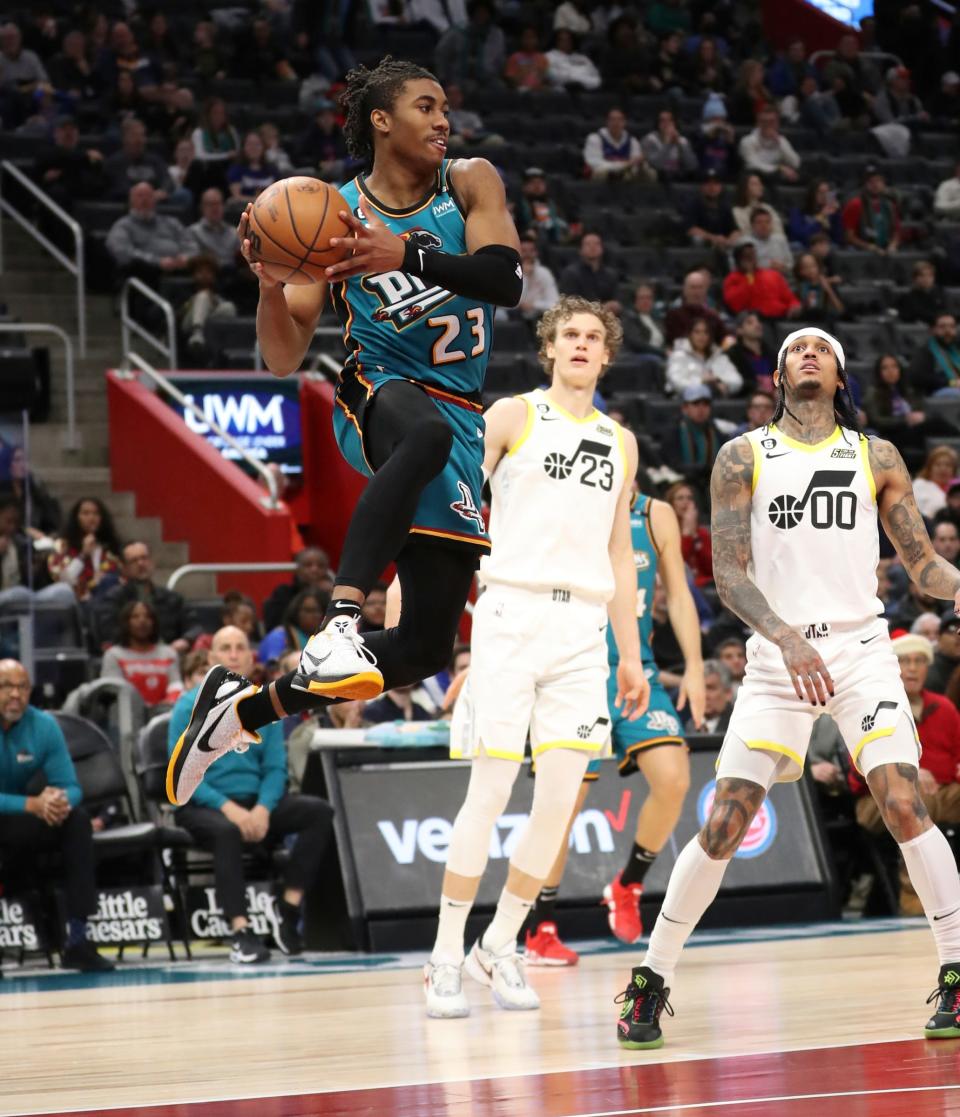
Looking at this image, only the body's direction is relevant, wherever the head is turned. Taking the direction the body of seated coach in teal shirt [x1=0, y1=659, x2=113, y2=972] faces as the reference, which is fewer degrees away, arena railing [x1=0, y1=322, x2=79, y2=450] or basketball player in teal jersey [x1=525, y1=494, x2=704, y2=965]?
the basketball player in teal jersey

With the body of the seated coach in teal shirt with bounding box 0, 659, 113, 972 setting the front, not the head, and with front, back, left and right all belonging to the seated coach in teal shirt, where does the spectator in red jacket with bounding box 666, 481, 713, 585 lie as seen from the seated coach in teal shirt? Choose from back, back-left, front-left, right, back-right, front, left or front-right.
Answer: left

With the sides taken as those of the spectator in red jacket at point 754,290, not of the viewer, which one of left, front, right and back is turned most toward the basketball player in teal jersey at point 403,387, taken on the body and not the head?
front

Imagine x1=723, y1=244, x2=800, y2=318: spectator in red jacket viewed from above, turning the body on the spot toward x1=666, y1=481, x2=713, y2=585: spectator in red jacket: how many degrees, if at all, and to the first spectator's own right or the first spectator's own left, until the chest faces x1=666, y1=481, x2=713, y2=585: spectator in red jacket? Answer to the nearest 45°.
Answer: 0° — they already face them

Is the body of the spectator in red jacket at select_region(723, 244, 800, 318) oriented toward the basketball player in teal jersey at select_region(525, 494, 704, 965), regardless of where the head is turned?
yes

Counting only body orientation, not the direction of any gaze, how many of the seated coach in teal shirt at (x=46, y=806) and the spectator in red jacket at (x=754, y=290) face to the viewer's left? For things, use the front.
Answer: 0

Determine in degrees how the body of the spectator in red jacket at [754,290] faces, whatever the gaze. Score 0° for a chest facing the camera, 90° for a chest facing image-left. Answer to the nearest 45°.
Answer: approximately 0°

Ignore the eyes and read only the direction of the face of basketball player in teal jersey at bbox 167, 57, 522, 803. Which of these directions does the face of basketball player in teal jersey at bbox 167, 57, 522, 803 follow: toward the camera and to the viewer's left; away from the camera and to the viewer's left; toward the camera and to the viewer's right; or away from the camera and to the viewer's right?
toward the camera and to the viewer's right

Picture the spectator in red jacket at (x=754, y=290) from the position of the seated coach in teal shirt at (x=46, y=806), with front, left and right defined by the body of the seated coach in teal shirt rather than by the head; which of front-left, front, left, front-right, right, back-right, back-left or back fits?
left

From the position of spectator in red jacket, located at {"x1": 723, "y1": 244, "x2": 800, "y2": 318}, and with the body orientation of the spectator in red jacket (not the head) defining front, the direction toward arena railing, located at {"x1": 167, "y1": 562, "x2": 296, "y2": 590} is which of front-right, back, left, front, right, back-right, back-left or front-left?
front-right

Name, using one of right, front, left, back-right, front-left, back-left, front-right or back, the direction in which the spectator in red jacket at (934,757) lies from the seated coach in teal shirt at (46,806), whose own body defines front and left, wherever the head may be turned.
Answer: front-left

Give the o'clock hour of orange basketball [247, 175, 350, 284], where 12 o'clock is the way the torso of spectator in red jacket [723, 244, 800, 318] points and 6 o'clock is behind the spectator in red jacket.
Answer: The orange basketball is roughly at 12 o'clock from the spectator in red jacket.

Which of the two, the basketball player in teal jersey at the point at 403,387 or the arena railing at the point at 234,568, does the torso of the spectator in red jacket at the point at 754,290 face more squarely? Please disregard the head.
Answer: the basketball player in teal jersey

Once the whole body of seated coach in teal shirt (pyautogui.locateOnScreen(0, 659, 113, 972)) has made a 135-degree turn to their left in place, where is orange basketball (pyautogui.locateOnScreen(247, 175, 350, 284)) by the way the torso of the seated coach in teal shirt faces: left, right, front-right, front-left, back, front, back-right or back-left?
back

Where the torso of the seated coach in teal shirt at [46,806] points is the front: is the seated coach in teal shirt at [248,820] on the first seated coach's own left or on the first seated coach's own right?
on the first seated coach's own left

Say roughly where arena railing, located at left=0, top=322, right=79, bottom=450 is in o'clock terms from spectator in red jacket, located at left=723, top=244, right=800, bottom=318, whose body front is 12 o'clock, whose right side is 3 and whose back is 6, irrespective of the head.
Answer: The arena railing is roughly at 2 o'clock from the spectator in red jacket.

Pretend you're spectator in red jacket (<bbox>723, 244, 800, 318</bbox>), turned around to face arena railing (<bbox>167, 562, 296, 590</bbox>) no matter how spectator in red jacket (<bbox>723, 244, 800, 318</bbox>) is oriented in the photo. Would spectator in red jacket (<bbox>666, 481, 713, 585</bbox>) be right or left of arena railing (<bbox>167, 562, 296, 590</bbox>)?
left
